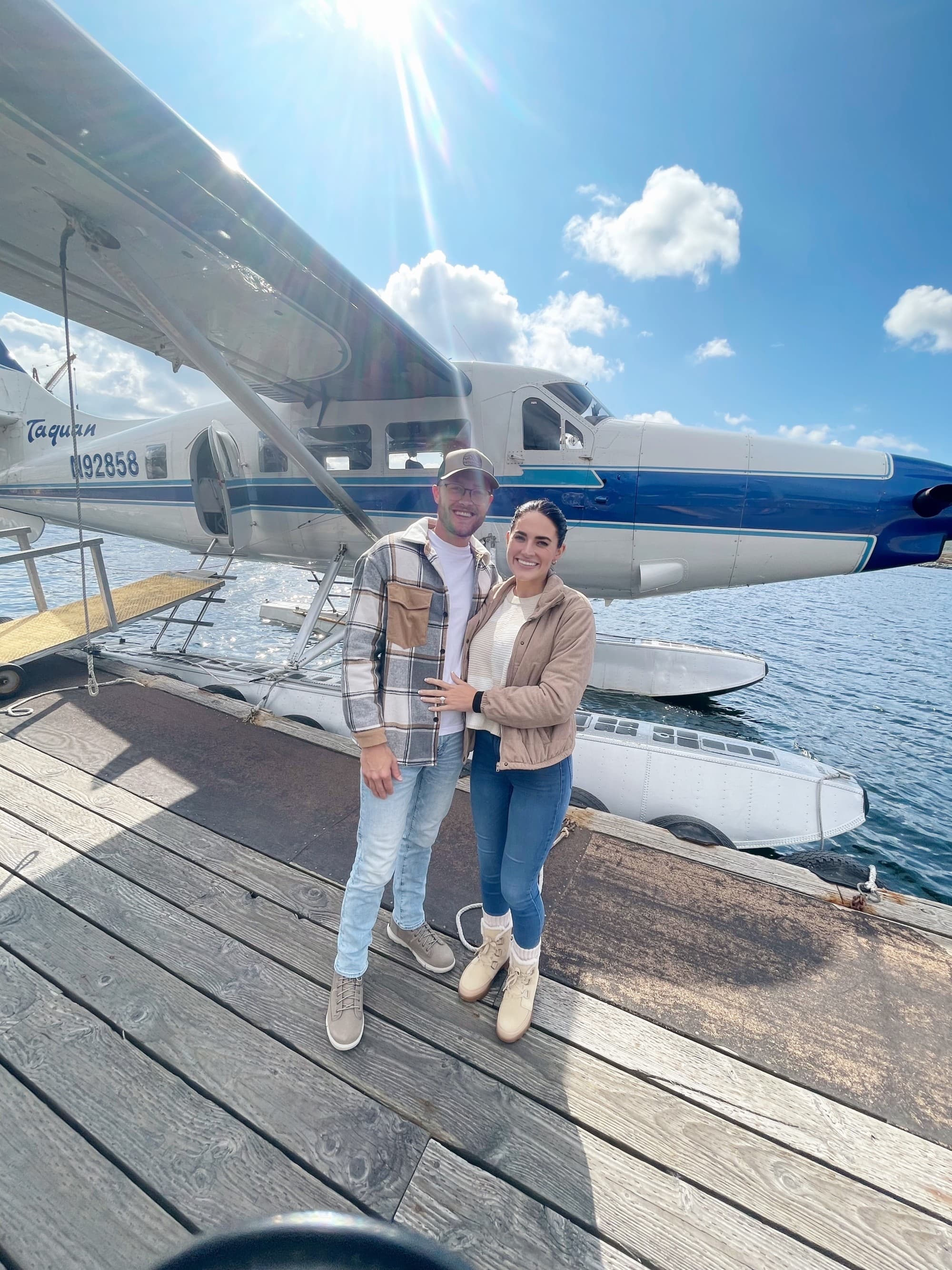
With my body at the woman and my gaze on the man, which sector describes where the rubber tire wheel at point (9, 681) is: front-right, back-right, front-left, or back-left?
front-right

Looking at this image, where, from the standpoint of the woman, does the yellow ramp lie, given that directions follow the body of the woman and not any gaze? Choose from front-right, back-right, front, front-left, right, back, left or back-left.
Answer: right

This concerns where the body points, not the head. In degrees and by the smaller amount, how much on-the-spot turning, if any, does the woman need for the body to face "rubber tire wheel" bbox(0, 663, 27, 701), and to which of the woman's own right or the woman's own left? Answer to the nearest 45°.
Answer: approximately 90° to the woman's own right

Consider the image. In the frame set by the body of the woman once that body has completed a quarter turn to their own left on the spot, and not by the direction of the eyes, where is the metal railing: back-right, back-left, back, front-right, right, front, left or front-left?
back

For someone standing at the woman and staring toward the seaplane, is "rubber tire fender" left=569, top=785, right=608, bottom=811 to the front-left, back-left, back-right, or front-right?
front-right

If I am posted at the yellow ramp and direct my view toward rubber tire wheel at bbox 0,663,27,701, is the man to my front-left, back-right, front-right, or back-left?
front-left

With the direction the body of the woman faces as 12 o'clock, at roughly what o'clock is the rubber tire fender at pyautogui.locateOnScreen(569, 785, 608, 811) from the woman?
The rubber tire fender is roughly at 5 o'clock from the woman.

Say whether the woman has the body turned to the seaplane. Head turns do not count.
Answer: no

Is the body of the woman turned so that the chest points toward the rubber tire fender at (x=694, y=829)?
no

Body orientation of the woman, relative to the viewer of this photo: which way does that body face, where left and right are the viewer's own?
facing the viewer and to the left of the viewer

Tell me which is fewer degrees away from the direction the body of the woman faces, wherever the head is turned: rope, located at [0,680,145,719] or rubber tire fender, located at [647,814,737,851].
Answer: the rope

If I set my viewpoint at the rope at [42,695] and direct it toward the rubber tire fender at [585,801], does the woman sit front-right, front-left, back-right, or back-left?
front-right

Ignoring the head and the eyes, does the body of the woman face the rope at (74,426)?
no

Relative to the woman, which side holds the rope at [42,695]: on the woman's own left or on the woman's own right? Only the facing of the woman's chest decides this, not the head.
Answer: on the woman's own right
